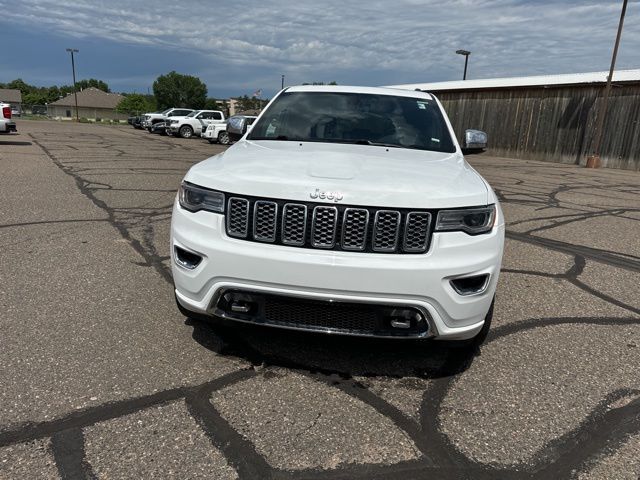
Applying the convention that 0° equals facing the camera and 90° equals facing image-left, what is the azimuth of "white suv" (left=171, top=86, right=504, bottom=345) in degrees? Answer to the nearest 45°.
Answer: approximately 0°

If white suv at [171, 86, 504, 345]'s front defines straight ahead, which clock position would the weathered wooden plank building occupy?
The weathered wooden plank building is roughly at 7 o'clock from the white suv.

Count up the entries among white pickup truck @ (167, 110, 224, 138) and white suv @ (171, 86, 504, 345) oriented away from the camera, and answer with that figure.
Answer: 0

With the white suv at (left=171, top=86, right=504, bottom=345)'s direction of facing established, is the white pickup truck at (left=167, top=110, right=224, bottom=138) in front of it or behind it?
behind

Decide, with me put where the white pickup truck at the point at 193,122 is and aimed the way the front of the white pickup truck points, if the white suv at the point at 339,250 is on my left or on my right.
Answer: on my left

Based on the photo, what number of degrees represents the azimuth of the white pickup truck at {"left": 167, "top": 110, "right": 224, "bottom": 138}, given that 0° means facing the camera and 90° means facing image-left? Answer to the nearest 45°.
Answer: approximately 45°

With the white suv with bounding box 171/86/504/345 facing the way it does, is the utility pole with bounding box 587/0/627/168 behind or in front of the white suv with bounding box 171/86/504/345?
behind
